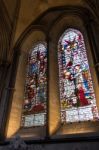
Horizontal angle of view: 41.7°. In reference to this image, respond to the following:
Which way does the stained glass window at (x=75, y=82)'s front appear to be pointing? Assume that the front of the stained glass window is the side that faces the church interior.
toward the camera

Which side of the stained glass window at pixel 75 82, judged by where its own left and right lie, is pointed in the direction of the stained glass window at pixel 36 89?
right
